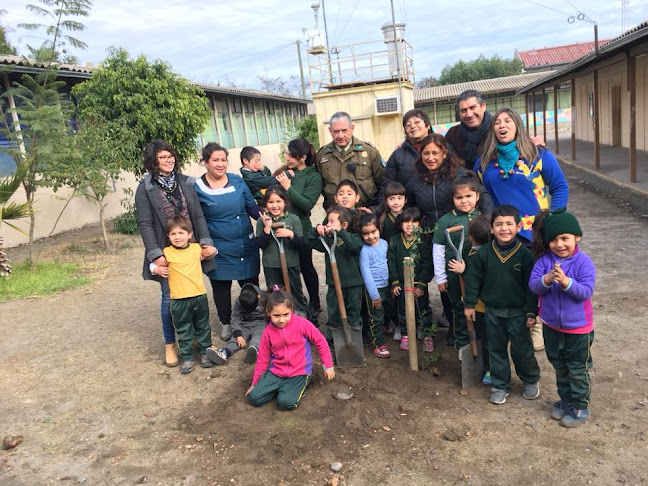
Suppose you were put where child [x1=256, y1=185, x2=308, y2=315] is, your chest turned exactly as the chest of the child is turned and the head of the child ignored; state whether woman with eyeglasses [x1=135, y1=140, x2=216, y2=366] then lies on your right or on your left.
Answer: on your right

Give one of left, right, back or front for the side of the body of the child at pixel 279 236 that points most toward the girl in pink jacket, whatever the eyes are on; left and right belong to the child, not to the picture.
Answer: front

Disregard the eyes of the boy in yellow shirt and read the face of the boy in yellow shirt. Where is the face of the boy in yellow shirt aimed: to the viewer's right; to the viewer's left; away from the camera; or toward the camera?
toward the camera

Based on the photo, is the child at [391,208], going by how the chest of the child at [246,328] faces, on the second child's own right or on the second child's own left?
on the second child's own left

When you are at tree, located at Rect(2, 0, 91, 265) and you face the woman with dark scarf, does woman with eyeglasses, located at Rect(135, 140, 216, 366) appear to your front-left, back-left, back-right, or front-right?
front-right

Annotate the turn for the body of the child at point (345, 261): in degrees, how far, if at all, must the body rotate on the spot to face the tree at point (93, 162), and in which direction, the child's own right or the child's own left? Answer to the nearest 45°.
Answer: approximately 90° to the child's own right

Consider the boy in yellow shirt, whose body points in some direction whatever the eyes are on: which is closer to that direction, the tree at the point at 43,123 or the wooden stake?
the wooden stake

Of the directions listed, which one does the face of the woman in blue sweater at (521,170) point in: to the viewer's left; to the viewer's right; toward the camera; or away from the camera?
toward the camera

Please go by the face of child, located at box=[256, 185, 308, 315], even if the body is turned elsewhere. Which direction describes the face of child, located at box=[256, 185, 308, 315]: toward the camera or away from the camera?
toward the camera

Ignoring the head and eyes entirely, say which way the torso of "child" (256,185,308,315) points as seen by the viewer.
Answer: toward the camera

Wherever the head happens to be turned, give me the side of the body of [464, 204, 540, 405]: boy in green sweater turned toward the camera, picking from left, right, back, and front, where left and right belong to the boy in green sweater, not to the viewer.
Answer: front

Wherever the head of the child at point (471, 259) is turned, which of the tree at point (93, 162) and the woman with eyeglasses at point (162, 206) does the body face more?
the woman with eyeglasses

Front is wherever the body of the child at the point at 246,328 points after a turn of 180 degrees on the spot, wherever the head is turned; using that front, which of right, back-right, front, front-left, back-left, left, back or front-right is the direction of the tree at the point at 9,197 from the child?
left

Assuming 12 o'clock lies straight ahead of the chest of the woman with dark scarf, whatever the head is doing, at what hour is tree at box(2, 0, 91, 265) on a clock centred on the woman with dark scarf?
The tree is roughly at 4 o'clock from the woman with dark scarf.

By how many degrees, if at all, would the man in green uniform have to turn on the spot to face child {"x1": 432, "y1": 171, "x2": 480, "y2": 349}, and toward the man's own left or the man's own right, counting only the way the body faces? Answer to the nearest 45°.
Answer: approximately 45° to the man's own left

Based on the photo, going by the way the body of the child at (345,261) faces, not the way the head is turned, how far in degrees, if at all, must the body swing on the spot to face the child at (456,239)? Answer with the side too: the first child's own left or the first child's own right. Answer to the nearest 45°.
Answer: approximately 90° to the first child's own left
